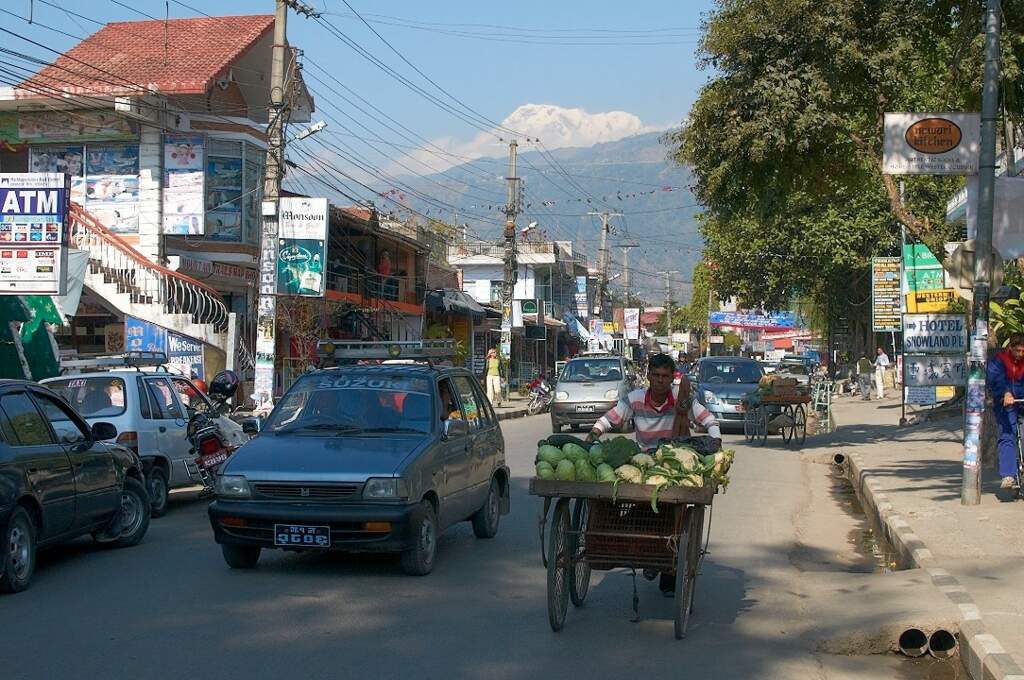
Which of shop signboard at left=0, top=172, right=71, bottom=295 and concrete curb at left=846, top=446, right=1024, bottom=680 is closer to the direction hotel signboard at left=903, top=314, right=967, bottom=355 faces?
the concrete curb

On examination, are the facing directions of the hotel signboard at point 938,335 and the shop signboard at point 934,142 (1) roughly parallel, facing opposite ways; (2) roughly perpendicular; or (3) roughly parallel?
roughly parallel

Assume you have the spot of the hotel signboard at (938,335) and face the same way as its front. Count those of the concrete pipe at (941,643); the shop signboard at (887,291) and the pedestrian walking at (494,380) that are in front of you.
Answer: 1

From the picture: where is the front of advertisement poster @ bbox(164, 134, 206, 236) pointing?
toward the camera

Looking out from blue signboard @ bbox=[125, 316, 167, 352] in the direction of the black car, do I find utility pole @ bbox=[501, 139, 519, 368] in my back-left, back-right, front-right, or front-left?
back-left

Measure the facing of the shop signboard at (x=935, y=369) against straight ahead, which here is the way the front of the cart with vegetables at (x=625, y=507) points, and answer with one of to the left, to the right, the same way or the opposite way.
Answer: the same way

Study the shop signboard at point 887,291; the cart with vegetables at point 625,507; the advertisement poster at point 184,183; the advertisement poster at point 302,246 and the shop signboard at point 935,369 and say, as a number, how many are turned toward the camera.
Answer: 5

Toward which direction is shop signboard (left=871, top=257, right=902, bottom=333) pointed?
toward the camera

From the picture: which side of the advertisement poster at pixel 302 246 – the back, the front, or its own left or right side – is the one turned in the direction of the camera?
front

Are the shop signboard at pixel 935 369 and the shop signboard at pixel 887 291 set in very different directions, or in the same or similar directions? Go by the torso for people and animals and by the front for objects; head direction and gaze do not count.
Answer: same or similar directions
